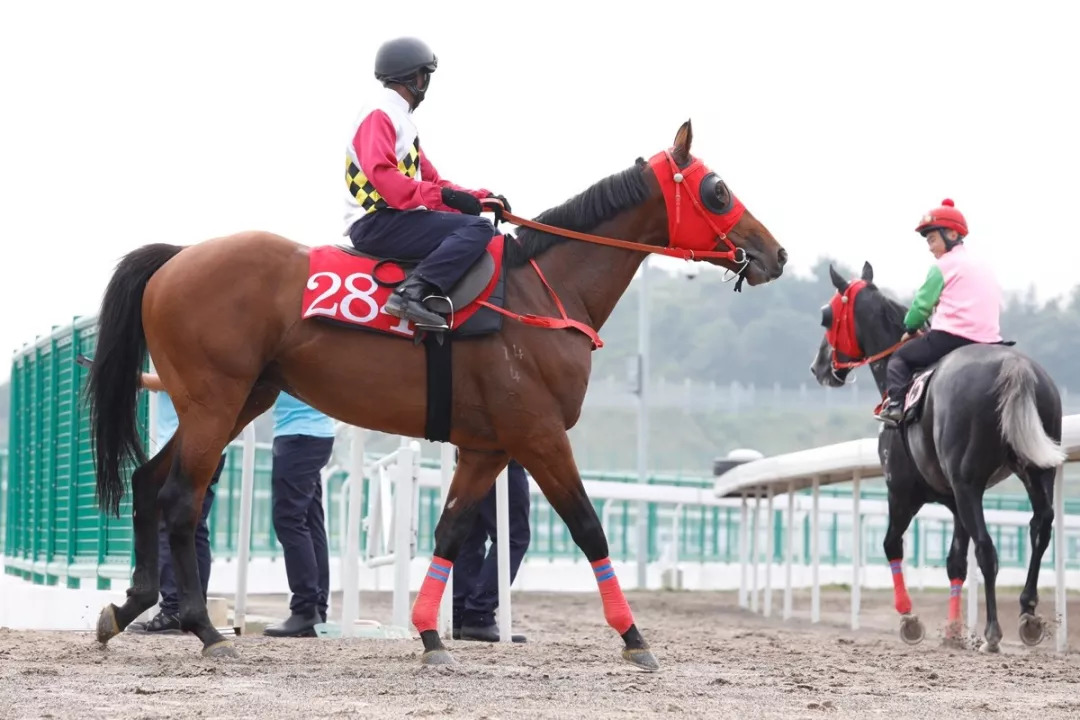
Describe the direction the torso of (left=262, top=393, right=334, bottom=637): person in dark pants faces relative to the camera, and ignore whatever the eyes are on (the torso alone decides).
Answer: to the viewer's left

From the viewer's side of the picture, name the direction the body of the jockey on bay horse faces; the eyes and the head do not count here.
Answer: to the viewer's right

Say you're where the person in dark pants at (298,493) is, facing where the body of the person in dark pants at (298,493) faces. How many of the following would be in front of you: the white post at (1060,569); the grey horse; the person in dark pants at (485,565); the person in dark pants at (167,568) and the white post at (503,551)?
1

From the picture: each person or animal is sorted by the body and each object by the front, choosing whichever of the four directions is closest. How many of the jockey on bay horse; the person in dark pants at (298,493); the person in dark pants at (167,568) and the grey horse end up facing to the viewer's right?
1

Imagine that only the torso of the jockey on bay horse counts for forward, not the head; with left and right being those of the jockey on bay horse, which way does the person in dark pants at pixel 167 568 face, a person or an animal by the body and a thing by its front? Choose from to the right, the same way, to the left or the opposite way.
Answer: the opposite way

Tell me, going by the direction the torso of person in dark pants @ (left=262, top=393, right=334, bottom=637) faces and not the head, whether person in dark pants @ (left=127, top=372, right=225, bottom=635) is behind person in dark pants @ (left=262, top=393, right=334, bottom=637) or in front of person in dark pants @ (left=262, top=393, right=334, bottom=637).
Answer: in front

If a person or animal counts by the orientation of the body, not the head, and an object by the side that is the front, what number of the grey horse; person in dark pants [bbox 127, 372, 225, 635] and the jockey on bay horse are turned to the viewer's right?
1

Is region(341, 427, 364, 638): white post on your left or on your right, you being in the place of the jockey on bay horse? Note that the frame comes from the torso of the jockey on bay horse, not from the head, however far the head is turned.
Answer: on your left

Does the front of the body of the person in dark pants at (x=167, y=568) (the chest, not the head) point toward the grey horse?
no

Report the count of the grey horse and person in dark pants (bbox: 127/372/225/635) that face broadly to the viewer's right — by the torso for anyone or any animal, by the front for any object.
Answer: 0

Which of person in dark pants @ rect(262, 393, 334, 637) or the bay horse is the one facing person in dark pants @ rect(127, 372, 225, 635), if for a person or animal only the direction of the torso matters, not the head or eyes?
person in dark pants @ rect(262, 393, 334, 637)

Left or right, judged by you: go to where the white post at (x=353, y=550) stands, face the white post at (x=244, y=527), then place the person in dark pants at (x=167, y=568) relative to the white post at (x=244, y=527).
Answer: left

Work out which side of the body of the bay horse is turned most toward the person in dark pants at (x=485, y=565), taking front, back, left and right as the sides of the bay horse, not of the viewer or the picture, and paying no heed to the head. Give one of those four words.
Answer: left

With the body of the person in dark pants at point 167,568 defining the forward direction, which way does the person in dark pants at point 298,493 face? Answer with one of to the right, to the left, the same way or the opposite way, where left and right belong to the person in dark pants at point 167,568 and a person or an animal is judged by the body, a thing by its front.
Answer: the same way

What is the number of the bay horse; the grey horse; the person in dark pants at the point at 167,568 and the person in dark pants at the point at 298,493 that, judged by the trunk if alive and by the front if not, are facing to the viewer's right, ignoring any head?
1

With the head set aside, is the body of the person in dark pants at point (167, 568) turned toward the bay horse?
no

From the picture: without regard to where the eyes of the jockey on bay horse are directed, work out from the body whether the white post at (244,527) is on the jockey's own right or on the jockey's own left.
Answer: on the jockey's own left

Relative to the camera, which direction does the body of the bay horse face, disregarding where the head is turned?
to the viewer's right

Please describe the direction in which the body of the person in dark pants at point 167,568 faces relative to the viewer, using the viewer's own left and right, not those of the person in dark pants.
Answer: facing to the left of the viewer
